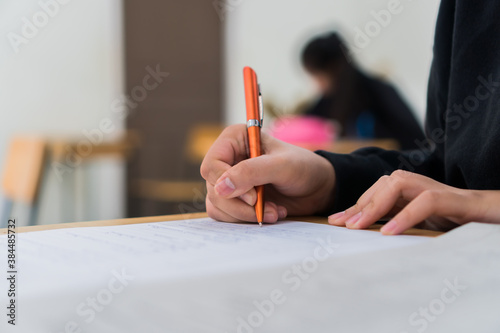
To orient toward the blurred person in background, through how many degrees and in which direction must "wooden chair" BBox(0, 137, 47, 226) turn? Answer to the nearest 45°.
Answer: approximately 90° to its right

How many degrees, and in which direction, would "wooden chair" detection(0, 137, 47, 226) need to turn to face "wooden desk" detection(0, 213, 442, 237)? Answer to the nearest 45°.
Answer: approximately 45° to its left

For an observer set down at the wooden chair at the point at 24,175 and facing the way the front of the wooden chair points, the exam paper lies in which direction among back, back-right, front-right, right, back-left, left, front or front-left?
back-left
